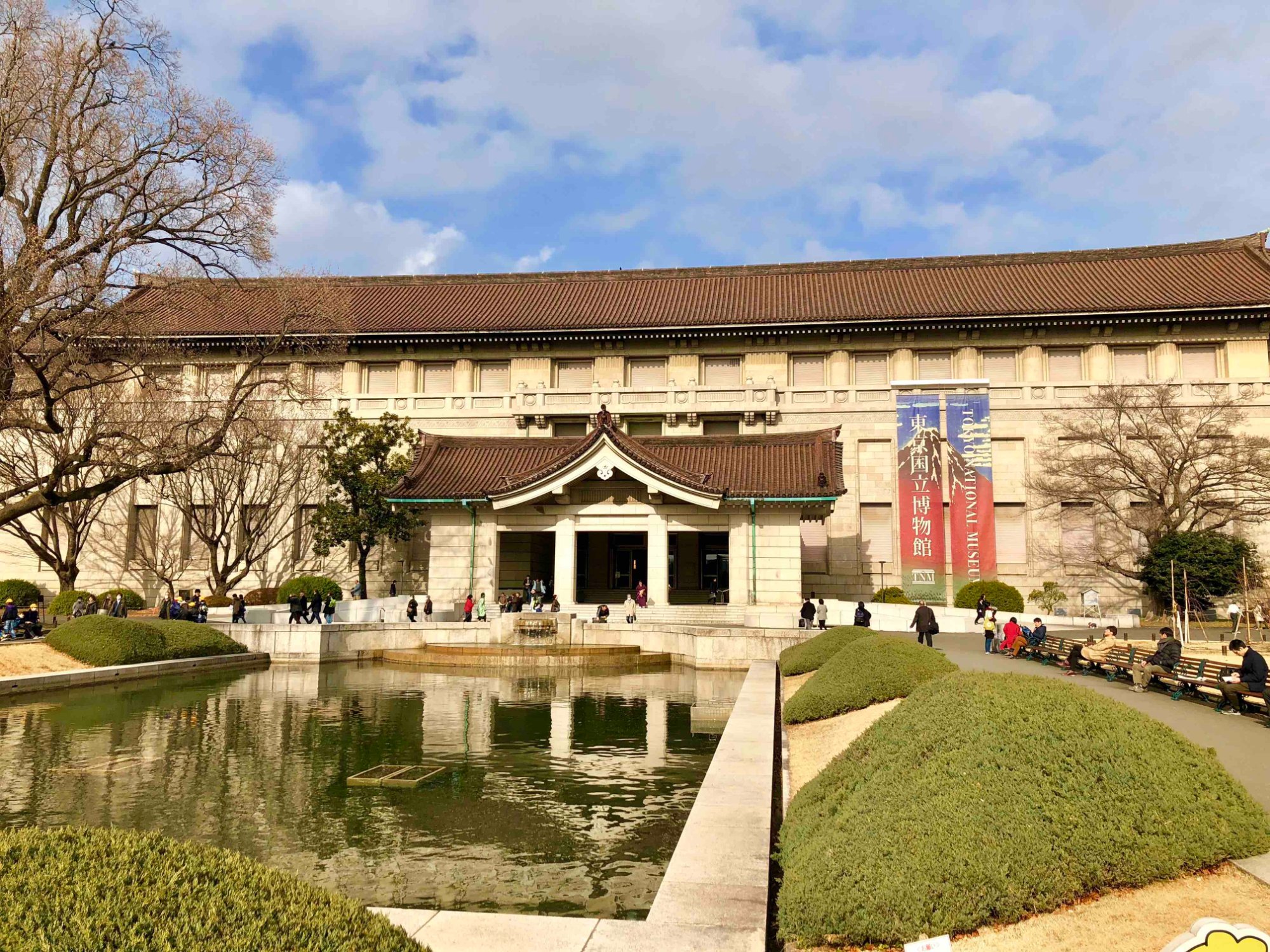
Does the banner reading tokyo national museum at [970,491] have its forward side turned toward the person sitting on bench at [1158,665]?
yes

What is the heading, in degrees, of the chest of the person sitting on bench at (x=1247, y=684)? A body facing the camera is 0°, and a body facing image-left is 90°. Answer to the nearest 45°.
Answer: approximately 90°

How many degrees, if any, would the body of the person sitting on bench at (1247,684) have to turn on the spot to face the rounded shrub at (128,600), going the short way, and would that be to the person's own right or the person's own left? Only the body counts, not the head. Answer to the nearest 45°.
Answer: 0° — they already face it

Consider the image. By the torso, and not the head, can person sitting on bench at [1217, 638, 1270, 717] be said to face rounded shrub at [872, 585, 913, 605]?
no

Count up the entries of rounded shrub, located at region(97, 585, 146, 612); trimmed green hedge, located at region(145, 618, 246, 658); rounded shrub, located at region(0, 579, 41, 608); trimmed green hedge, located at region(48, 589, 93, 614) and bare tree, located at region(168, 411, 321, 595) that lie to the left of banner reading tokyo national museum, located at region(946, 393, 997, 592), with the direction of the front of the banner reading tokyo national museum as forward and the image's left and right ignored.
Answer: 0

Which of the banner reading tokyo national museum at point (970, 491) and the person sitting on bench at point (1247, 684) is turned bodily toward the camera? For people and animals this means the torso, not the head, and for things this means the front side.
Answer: the banner reading tokyo national museum

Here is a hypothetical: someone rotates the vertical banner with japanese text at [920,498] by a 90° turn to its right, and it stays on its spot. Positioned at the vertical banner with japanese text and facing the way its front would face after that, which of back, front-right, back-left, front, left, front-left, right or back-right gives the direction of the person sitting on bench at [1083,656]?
left

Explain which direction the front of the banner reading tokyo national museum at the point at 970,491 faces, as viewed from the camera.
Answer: facing the viewer

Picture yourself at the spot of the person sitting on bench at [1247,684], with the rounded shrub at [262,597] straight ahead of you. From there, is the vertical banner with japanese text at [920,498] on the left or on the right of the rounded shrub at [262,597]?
right

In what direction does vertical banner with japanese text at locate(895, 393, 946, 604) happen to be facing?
toward the camera

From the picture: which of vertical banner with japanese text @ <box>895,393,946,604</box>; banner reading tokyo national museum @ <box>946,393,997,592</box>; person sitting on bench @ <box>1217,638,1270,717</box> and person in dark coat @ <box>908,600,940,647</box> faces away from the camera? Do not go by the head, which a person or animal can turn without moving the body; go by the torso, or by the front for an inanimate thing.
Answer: the person in dark coat

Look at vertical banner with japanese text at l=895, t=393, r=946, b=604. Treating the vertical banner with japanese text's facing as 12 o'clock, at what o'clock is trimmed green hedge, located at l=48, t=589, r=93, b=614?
The trimmed green hedge is roughly at 2 o'clock from the vertical banner with japanese text.

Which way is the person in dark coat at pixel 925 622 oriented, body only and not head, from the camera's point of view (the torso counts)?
away from the camera

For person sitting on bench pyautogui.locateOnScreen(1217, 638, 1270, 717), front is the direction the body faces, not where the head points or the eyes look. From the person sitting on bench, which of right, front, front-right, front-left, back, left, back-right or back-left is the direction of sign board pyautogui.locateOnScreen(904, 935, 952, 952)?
left

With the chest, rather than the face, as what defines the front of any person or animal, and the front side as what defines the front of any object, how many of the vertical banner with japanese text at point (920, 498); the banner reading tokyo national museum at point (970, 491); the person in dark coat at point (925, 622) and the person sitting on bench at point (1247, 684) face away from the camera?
1

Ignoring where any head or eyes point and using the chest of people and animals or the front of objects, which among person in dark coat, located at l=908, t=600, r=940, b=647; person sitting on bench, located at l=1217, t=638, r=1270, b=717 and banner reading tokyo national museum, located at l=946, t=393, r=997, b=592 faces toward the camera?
the banner reading tokyo national museum

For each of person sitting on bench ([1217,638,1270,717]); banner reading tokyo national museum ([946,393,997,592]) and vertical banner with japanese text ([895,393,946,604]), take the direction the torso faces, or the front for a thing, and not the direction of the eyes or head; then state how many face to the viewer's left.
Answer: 1

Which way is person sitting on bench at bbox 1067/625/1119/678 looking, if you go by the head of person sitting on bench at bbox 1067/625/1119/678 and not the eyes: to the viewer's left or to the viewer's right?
to the viewer's left

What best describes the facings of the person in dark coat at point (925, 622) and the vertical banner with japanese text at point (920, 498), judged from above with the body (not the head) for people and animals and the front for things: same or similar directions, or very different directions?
very different directions

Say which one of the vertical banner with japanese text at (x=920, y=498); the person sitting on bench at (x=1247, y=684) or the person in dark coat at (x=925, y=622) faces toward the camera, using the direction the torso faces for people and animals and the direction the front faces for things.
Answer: the vertical banner with japanese text

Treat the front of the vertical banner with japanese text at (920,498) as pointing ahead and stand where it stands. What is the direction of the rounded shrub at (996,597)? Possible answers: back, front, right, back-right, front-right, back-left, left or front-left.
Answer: front-left

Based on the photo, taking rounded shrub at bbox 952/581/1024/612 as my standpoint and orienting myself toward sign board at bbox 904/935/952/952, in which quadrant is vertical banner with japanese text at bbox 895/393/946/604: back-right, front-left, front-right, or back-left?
back-right
